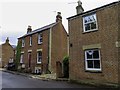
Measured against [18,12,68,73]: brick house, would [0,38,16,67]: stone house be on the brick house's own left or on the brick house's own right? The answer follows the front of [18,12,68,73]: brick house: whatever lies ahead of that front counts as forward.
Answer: on the brick house's own right

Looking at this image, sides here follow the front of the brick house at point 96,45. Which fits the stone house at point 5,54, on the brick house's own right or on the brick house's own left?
on the brick house's own right

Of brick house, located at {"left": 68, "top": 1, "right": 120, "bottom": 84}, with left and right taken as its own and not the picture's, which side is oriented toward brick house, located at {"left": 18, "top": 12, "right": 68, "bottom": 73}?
right

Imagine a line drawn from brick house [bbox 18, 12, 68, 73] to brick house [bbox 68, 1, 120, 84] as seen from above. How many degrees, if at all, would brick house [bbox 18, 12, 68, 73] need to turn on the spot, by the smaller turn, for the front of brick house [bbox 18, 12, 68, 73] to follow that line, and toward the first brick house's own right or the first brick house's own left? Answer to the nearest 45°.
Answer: approximately 45° to the first brick house's own left

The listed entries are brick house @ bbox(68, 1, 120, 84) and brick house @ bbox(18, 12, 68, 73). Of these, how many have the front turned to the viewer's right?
0

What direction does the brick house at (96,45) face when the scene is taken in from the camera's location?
facing the viewer and to the left of the viewer
